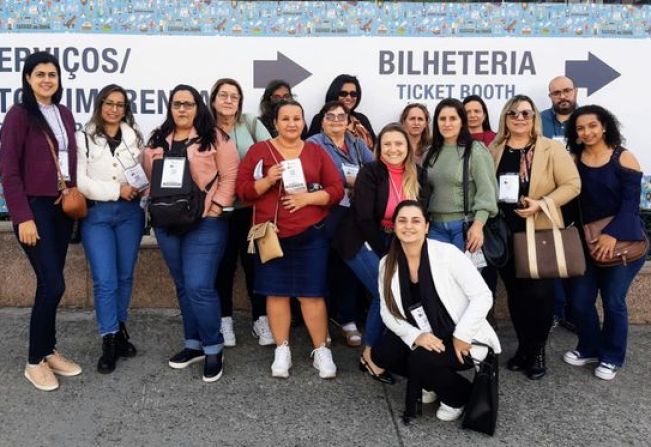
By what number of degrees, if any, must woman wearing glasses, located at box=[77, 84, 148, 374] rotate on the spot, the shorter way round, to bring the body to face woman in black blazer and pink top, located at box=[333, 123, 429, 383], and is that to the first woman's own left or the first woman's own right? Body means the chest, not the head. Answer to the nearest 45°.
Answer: approximately 90° to the first woman's own left

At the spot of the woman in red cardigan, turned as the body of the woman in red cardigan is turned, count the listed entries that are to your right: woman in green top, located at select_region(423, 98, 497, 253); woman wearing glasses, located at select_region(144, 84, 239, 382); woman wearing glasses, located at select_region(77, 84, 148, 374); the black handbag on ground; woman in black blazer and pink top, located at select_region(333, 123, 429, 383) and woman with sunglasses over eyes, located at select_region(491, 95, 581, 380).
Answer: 2

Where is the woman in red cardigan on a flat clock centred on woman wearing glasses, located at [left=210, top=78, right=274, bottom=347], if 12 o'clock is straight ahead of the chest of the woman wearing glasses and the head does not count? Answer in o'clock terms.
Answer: The woman in red cardigan is roughly at 11 o'clock from the woman wearing glasses.

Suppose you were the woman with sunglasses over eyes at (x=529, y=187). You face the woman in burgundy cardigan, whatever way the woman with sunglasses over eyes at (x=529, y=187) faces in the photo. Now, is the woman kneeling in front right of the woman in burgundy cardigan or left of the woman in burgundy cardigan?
left

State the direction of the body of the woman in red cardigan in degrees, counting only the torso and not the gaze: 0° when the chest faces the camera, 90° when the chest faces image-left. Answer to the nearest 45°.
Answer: approximately 0°

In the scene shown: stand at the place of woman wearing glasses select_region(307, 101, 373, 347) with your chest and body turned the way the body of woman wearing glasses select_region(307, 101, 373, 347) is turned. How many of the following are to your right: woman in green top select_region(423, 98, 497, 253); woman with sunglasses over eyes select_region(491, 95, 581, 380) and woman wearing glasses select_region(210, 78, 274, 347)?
1

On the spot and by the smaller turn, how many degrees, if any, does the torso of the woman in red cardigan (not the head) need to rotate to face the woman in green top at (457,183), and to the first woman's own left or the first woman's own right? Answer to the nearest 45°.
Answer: approximately 90° to the first woman's own left

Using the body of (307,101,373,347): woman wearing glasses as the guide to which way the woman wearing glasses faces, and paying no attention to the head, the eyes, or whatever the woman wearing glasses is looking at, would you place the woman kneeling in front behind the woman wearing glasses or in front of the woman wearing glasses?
in front

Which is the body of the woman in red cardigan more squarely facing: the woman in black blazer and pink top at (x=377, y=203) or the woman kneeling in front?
the woman kneeling in front
